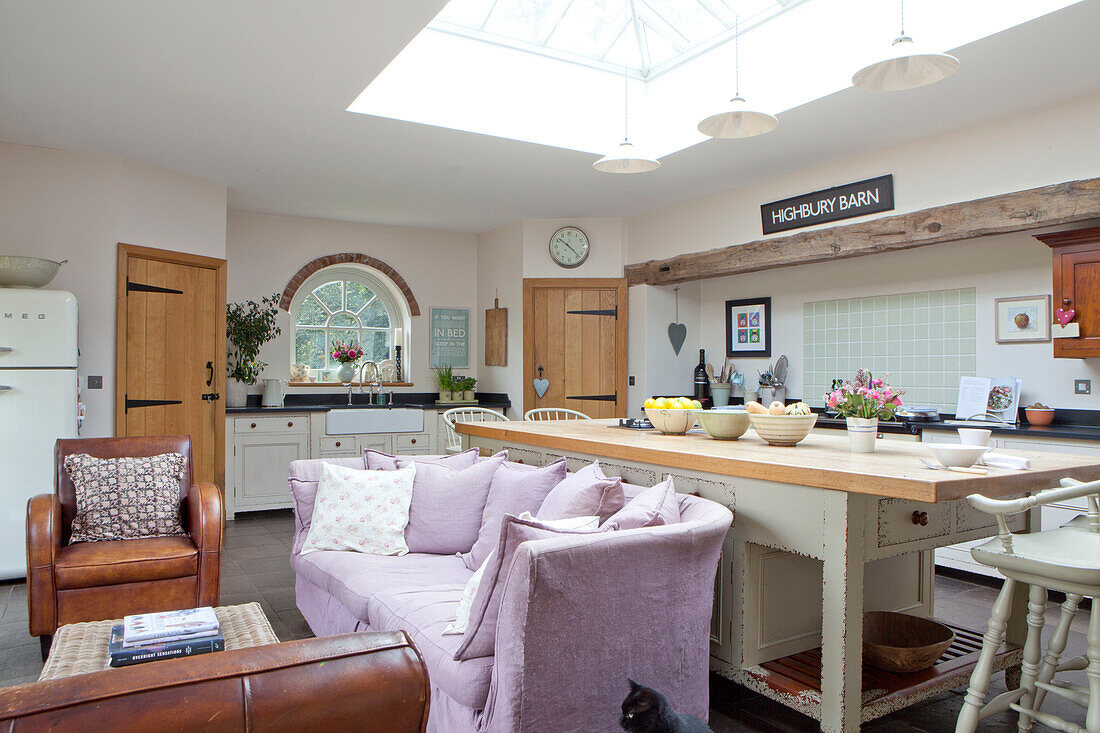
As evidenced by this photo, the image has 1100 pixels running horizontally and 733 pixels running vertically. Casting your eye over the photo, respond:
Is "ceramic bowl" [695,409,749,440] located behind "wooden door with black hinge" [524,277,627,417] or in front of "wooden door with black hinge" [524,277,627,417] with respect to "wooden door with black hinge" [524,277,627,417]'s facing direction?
in front

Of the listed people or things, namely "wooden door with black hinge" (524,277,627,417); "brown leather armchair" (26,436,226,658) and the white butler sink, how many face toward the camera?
3

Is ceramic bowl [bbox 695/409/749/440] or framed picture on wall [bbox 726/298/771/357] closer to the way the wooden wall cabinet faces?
the ceramic bowl

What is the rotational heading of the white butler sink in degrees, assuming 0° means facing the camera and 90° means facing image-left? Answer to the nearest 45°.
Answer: approximately 0°

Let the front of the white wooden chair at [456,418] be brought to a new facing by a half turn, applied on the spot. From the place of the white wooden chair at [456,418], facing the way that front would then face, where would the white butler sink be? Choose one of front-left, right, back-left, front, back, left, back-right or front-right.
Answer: front

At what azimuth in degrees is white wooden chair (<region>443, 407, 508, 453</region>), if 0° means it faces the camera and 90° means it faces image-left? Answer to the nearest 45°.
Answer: approximately 315°

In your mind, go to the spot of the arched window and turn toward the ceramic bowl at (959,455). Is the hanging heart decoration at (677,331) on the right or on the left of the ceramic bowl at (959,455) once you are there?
left

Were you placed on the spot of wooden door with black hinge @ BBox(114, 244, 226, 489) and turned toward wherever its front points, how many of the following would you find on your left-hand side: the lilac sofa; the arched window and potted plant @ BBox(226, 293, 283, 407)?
2

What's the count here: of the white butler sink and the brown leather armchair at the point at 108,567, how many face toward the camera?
2

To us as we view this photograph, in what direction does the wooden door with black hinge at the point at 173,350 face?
facing the viewer and to the right of the viewer

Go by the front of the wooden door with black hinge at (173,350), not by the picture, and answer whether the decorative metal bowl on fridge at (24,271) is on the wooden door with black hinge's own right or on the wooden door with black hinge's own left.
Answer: on the wooden door with black hinge's own right

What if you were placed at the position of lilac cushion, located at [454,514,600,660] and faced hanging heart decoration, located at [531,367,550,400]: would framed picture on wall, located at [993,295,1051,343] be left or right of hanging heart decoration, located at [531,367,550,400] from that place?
right

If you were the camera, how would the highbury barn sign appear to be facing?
facing the viewer and to the left of the viewer

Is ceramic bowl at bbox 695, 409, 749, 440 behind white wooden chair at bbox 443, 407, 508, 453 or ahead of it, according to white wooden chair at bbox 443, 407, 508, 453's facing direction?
ahead
